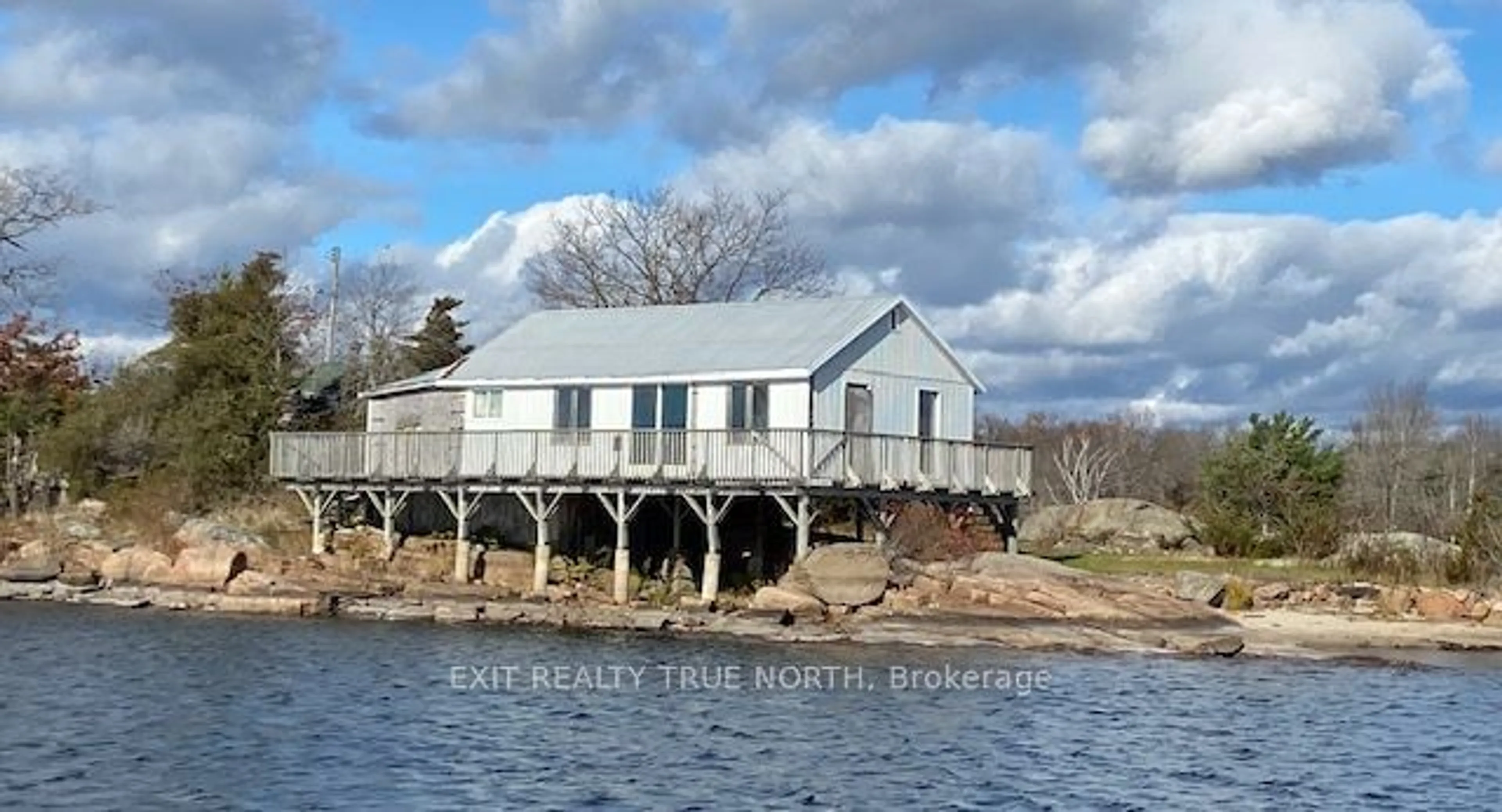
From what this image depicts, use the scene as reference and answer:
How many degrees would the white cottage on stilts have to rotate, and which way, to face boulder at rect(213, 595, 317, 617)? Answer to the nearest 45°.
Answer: approximately 45° to its right

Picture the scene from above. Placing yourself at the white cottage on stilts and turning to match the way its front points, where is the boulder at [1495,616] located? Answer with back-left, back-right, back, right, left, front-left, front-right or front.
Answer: back-left

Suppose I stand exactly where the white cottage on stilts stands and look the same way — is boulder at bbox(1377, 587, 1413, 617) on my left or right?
on my left

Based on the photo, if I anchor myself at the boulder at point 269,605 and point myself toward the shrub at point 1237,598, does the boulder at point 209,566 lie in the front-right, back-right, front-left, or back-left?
back-left

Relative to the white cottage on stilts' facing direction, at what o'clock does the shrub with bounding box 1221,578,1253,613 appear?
The shrub is roughly at 8 o'clock from the white cottage on stilts.

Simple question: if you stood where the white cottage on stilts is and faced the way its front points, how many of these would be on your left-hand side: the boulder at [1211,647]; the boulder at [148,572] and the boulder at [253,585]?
1

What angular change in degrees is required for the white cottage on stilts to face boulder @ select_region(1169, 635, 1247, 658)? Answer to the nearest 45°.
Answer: approximately 90° to its left

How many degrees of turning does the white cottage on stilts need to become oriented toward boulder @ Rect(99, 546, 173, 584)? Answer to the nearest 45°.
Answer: approximately 45° to its right

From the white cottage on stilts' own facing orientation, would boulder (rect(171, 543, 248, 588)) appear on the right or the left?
on its right

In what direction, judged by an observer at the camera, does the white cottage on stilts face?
facing the viewer and to the left of the viewer

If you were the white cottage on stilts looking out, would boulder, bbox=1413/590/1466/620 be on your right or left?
on your left
